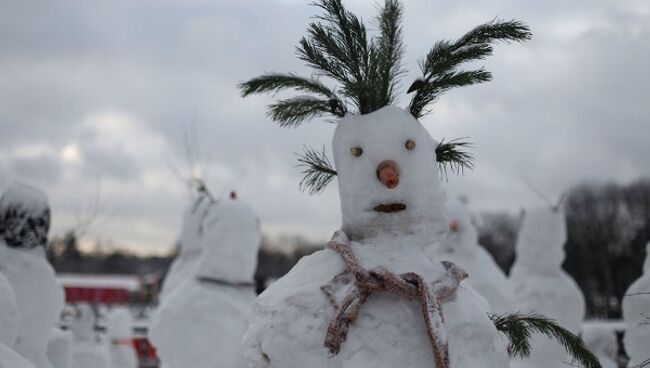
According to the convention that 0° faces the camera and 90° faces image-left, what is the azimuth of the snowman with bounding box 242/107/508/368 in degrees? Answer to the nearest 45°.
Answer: approximately 0°

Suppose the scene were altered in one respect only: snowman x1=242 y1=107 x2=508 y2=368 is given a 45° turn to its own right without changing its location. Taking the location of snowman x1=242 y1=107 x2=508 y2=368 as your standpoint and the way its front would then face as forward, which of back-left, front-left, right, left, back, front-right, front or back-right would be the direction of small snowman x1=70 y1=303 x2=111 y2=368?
right

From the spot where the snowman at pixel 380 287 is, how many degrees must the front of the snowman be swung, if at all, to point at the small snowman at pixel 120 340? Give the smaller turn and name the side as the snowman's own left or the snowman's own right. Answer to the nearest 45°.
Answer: approximately 135° to the snowman's own right

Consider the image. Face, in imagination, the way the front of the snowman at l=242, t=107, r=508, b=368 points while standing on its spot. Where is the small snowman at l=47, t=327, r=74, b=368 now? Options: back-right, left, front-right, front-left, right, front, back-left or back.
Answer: back-right

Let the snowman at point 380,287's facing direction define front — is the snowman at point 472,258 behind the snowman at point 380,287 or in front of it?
behind

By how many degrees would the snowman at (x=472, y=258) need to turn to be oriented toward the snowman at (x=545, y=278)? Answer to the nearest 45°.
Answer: approximately 90° to its left
